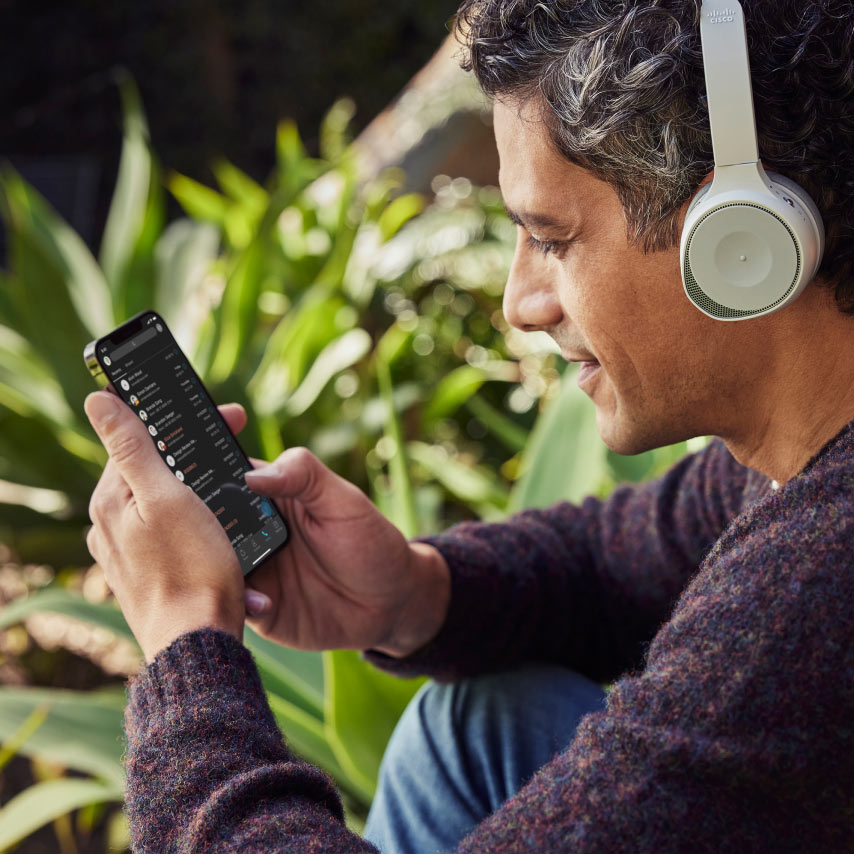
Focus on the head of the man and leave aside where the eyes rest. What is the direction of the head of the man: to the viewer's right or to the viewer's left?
to the viewer's left

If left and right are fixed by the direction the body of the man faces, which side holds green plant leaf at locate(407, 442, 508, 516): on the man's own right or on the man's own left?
on the man's own right

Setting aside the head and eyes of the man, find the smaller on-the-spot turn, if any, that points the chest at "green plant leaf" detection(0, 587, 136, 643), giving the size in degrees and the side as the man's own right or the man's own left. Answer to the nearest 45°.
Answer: approximately 45° to the man's own right

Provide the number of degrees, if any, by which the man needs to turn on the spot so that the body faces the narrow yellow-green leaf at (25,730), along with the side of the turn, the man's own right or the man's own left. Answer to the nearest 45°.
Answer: approximately 45° to the man's own right

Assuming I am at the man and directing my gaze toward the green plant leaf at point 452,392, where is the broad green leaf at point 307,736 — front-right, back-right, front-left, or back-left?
front-left

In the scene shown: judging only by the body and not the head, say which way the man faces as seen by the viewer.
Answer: to the viewer's left

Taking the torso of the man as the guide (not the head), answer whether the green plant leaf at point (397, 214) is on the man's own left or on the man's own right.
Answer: on the man's own right

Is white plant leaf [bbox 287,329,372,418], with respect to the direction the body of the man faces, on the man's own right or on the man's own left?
on the man's own right
